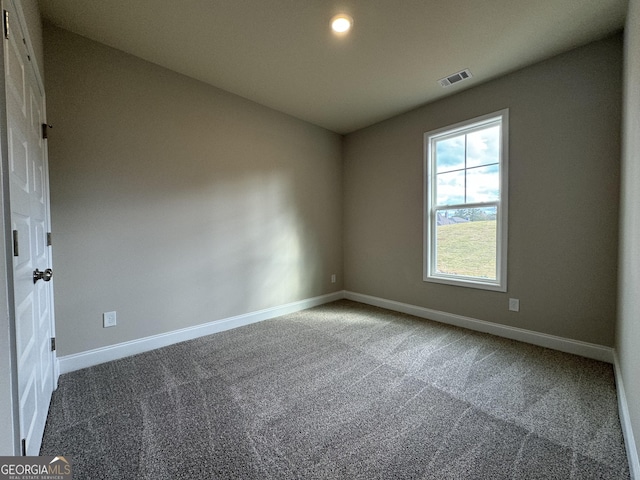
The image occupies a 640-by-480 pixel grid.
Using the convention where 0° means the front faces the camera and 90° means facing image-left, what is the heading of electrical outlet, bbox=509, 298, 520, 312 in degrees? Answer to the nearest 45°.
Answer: approximately 0°

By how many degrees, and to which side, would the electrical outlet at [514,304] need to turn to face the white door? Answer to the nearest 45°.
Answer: approximately 45° to its right
